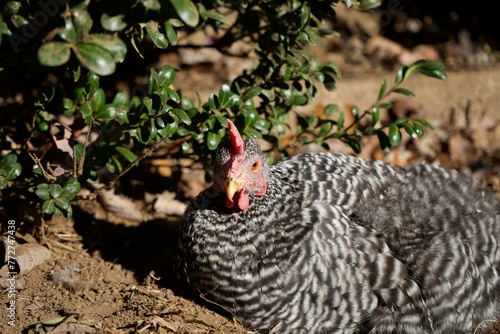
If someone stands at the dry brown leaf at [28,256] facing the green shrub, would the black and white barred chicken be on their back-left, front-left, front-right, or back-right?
front-right

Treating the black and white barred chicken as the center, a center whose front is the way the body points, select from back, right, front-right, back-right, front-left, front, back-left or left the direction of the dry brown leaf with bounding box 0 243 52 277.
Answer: front-right
